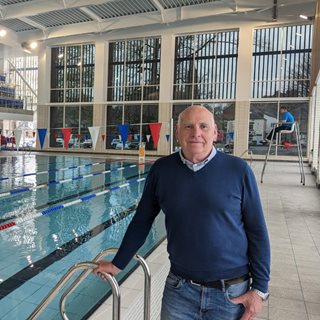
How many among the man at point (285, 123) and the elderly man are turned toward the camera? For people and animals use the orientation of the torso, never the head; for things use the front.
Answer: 1

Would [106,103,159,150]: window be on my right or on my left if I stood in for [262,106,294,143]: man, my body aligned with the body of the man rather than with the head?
on my right

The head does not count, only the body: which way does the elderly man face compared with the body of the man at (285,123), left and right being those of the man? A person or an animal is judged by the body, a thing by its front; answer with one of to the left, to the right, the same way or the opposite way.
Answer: to the left

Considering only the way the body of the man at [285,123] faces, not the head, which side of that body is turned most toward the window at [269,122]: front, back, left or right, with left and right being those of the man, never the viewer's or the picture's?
right

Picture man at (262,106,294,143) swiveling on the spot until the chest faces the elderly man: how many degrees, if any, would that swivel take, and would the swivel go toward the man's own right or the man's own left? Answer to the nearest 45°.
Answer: approximately 90° to the man's own left

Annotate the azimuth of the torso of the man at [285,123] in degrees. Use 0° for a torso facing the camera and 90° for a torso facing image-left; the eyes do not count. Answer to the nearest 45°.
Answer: approximately 90°

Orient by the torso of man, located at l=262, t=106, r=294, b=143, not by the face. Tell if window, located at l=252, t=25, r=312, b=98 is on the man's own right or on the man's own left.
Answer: on the man's own right

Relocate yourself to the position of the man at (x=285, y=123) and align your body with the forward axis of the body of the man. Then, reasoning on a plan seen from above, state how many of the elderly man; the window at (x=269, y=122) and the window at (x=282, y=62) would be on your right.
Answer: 2

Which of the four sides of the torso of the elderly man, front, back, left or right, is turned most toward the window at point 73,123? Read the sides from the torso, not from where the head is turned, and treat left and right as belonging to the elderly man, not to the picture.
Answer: back

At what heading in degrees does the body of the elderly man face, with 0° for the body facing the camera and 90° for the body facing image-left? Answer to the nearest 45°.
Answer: approximately 0°

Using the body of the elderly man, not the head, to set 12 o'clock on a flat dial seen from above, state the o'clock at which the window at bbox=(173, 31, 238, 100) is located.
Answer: The window is roughly at 6 o'clock from the elderly man.
